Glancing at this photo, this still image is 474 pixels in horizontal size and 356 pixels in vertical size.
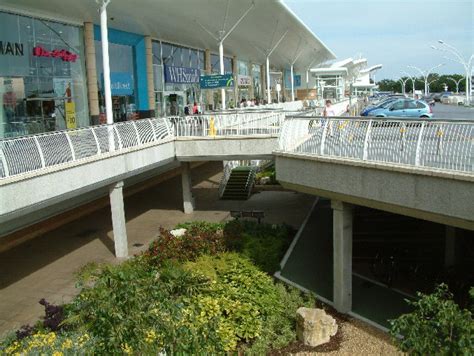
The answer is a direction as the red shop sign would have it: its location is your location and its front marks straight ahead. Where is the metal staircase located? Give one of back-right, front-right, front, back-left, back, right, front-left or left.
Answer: front-left

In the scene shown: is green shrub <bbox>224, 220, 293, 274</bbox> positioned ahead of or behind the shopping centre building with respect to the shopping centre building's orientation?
ahead

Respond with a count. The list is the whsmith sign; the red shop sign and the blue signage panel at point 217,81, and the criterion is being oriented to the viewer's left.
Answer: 0

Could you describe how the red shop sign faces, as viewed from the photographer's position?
facing the viewer and to the right of the viewer

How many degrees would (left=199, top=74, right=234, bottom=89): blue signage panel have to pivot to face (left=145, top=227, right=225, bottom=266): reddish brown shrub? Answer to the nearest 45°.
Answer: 0° — it already faces it

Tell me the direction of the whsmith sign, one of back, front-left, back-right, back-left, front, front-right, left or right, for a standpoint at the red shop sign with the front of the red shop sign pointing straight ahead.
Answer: left

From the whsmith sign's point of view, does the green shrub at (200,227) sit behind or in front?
in front

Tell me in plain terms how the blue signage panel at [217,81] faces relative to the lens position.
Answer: facing the viewer

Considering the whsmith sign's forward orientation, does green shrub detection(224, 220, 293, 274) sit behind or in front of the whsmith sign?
in front

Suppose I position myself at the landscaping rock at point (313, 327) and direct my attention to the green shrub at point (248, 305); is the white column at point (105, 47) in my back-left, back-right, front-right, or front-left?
front-right

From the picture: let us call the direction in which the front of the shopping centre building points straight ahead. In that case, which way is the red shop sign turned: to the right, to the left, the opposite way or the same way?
the same way

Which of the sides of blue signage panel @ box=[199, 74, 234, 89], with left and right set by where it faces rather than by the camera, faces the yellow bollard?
front

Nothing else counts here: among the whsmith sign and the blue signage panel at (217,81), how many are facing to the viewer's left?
0

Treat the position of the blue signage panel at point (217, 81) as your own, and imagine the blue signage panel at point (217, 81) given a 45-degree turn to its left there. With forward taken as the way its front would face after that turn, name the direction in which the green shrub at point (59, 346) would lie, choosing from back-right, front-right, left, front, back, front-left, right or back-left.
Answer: front-right

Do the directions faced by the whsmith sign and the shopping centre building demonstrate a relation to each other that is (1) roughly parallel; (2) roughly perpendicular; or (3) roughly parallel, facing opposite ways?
roughly parallel
